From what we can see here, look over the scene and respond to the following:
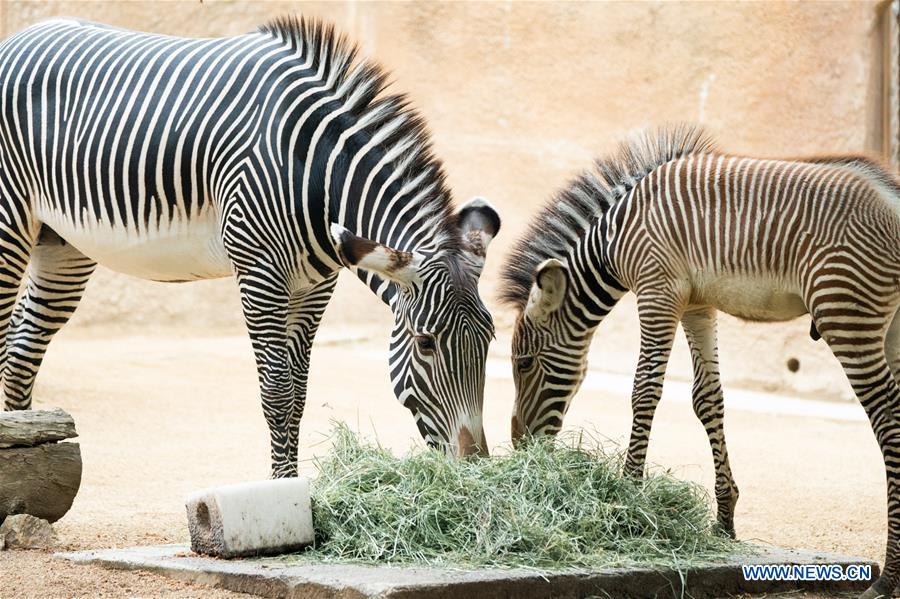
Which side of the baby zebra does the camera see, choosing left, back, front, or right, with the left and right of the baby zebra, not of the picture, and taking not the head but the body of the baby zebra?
left

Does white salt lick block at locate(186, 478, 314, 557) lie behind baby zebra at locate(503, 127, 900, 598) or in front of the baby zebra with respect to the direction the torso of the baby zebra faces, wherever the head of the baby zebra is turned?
in front

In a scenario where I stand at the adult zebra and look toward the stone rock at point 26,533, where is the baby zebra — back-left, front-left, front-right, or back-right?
back-left

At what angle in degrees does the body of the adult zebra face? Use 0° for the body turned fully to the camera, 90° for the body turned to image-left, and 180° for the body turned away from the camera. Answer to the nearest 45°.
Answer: approximately 315°

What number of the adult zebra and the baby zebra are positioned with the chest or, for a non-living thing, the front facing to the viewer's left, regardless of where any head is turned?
1

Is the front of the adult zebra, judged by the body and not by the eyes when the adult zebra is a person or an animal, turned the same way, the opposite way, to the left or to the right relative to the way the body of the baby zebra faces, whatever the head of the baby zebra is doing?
the opposite way

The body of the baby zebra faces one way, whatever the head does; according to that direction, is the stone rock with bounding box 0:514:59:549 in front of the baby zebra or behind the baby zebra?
in front

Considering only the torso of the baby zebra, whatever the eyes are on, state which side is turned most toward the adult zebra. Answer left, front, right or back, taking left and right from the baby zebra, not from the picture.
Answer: front
